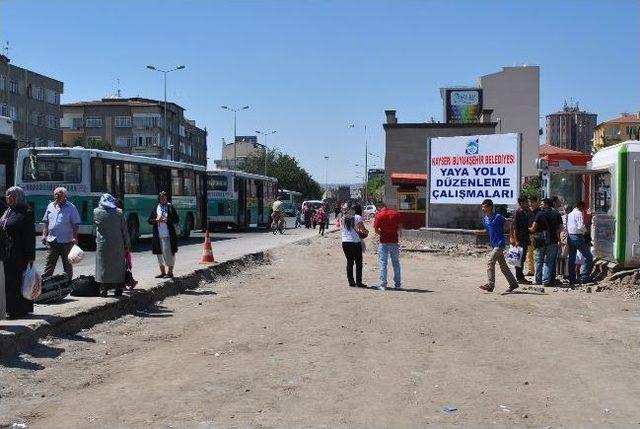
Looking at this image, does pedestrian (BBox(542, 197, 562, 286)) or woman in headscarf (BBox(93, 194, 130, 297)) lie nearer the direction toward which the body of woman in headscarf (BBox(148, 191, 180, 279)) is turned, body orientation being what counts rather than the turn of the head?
the woman in headscarf

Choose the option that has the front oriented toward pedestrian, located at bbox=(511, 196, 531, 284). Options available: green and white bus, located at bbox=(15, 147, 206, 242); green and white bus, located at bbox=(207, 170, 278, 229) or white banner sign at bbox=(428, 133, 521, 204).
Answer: the white banner sign

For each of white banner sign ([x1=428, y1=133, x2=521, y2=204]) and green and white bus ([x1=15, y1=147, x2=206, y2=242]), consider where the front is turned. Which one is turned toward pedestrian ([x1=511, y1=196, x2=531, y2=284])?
the white banner sign

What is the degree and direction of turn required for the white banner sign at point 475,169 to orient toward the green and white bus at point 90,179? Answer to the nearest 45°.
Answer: approximately 45° to its right

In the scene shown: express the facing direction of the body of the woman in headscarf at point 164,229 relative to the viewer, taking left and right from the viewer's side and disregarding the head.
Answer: facing the viewer

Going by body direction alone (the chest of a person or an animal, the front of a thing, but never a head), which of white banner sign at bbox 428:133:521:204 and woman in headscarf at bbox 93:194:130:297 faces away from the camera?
the woman in headscarf

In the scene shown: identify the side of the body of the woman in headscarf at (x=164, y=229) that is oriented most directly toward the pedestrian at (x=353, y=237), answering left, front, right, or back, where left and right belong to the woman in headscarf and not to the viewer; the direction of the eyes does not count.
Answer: left

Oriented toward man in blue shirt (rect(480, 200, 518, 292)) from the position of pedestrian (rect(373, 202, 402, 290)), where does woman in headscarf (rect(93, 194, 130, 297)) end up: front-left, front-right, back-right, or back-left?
back-right

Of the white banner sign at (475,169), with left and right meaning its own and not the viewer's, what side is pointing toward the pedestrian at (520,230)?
front

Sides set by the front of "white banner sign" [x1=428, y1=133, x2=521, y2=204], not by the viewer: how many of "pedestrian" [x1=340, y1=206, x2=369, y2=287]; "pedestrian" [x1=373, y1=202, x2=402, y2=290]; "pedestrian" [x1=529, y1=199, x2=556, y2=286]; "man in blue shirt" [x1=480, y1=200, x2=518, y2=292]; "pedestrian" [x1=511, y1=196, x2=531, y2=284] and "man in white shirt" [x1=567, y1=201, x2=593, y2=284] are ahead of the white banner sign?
6

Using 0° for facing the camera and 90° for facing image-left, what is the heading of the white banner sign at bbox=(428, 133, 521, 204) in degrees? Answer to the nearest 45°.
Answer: approximately 0°

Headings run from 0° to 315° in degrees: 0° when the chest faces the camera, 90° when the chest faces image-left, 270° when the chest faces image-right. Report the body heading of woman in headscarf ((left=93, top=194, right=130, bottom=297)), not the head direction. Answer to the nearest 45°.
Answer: approximately 180°
